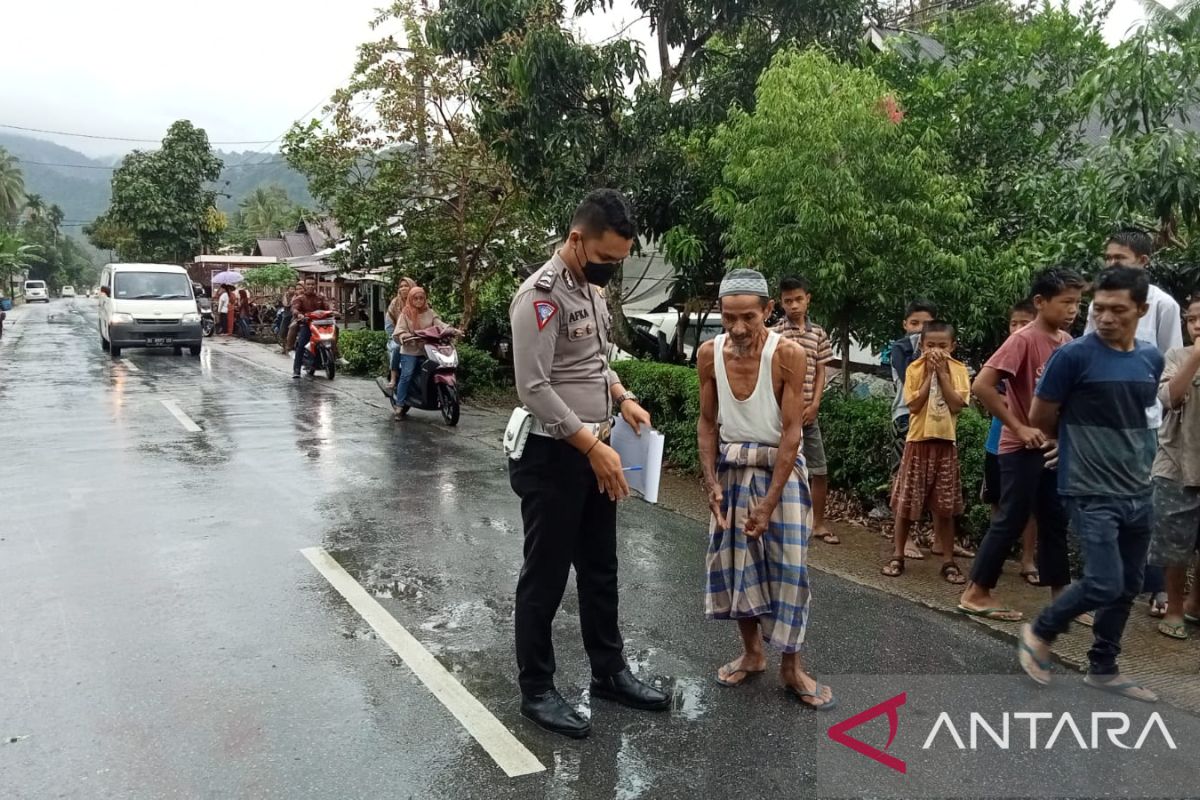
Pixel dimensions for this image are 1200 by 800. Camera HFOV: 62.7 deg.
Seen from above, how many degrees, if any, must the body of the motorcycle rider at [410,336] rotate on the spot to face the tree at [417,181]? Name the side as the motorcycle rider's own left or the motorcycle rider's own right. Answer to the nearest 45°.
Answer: approximately 135° to the motorcycle rider's own left

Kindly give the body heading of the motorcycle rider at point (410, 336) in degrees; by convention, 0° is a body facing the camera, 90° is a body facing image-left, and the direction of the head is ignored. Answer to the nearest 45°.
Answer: approximately 315°

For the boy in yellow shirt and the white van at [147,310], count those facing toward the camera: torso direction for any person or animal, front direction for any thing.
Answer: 2

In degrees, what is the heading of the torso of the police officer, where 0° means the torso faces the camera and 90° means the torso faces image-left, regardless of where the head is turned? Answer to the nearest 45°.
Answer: approximately 315°

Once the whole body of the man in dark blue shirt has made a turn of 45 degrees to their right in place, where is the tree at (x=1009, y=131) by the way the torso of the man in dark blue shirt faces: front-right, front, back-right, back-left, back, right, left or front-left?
back

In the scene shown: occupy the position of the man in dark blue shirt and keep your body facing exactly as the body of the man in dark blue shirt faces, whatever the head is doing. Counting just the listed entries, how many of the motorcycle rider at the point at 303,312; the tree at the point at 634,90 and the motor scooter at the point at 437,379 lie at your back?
3

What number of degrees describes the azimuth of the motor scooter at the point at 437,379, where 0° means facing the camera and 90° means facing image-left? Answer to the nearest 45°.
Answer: approximately 315°

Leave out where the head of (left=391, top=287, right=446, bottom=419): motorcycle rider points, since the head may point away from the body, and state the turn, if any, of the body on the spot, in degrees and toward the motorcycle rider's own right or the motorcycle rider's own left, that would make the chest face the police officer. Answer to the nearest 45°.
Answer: approximately 45° to the motorcycle rider's own right
